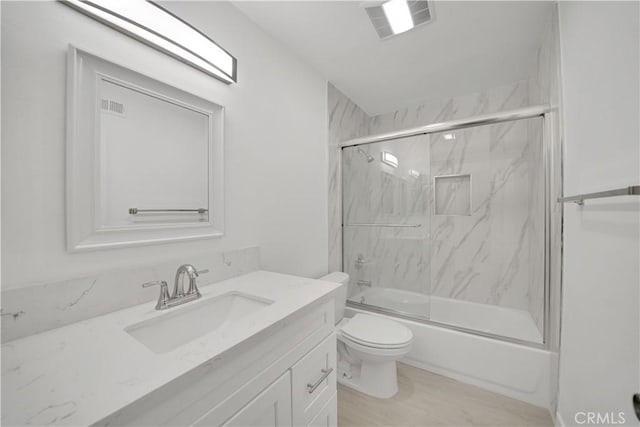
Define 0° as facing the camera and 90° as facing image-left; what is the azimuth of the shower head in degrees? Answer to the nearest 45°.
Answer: approximately 270°

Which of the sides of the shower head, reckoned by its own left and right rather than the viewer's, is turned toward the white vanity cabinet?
right

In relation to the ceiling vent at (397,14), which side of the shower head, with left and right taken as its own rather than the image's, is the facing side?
right

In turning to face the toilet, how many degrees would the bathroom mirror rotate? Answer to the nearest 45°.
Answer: approximately 45° to its left

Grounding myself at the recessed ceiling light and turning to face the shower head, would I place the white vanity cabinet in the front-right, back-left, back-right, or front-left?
back-left

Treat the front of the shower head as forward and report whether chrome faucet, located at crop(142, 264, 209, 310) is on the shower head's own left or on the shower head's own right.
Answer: on the shower head's own right
